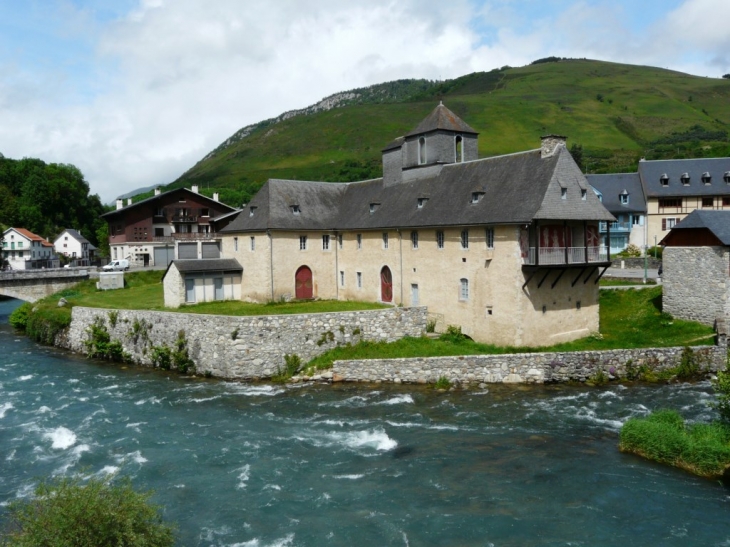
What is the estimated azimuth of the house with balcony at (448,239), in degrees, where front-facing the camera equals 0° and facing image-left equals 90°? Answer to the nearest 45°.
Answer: approximately 45°

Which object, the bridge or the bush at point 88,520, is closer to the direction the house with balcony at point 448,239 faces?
the bush

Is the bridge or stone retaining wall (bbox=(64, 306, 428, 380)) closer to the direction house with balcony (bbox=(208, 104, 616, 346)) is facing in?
the stone retaining wall

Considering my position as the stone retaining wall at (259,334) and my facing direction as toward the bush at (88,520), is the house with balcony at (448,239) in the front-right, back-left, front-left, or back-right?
back-left

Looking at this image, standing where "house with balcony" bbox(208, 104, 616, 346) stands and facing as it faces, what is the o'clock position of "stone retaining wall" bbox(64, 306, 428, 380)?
The stone retaining wall is roughly at 1 o'clock from the house with balcony.

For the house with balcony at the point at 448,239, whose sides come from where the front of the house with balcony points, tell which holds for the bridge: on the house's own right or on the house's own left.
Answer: on the house's own right

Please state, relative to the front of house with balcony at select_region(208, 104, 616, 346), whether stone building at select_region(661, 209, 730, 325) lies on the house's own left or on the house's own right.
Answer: on the house's own left

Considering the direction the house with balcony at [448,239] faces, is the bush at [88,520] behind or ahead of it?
ahead
